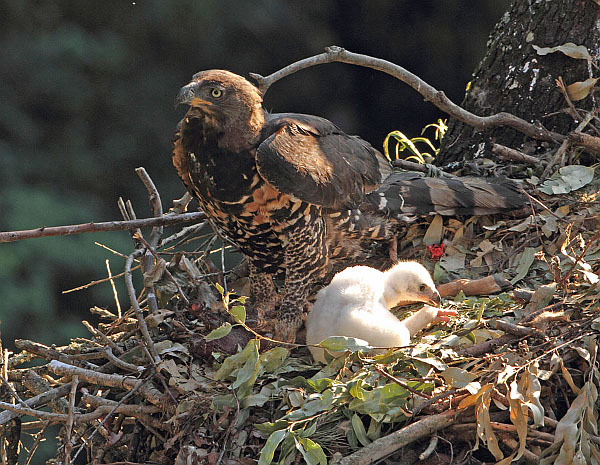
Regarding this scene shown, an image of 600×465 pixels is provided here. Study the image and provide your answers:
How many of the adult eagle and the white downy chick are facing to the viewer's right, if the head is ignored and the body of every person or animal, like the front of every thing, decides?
1

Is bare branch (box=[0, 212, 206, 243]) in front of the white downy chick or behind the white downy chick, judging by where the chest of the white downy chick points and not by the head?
behind

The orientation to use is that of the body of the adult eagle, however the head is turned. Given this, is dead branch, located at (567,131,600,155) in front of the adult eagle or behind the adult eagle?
behind

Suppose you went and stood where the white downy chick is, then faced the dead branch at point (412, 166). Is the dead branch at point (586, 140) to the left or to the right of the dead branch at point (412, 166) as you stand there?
right

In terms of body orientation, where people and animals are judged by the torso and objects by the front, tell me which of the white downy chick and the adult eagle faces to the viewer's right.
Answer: the white downy chick

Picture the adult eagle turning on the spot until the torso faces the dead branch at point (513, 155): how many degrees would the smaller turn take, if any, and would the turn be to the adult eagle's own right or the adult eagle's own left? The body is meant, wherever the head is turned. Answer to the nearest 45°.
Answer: approximately 180°

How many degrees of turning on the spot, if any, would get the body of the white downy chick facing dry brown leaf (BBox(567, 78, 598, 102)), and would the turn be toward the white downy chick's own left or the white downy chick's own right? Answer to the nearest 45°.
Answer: approximately 45° to the white downy chick's own left

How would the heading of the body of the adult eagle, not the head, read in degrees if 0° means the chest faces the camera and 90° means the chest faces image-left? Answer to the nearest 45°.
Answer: approximately 45°

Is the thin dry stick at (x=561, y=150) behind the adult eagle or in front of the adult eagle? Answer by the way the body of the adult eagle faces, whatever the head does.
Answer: behind

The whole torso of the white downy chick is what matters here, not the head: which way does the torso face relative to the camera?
to the viewer's right
